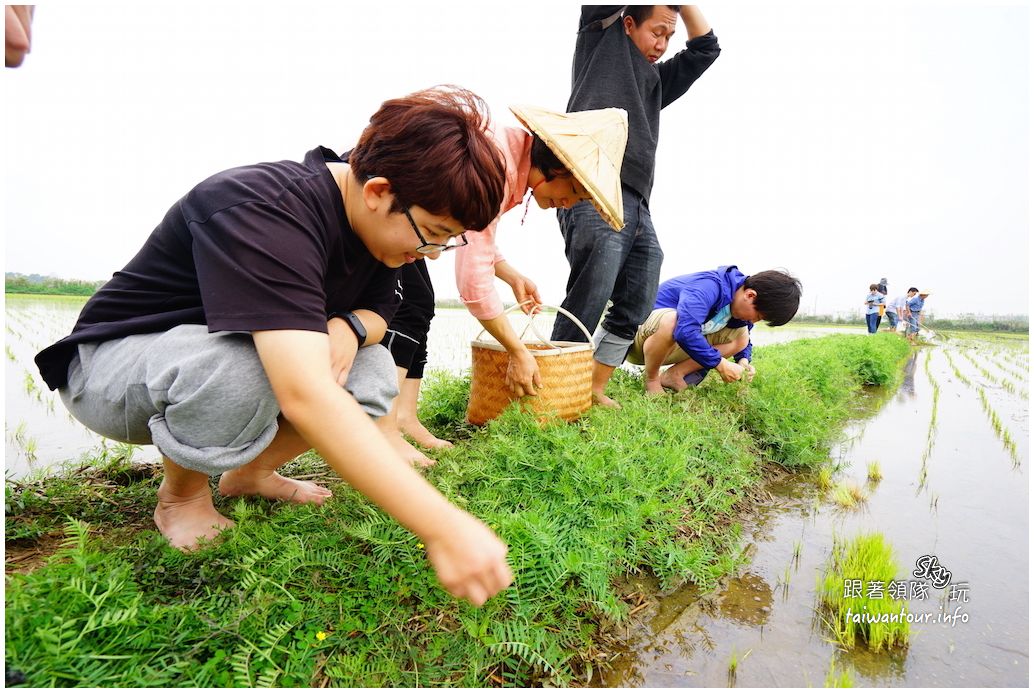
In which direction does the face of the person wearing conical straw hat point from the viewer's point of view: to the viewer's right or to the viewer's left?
to the viewer's right

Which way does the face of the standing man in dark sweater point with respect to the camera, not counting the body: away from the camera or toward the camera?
toward the camera

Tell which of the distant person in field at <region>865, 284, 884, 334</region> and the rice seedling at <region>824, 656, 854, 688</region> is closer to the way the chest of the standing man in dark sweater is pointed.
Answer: the rice seedling

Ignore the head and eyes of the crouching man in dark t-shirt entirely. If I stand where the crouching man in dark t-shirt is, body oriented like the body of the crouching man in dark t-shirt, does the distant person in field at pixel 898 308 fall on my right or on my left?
on my left

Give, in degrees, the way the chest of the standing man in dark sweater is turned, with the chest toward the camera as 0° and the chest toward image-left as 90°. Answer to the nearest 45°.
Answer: approximately 315°

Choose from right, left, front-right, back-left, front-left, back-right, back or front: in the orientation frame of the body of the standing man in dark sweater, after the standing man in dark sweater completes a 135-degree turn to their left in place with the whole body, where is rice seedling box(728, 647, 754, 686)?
back

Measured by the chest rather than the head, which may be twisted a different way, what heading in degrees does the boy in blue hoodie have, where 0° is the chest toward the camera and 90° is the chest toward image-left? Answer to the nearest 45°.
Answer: approximately 315°

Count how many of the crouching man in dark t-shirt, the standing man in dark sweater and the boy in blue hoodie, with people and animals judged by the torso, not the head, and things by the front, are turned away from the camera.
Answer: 0
